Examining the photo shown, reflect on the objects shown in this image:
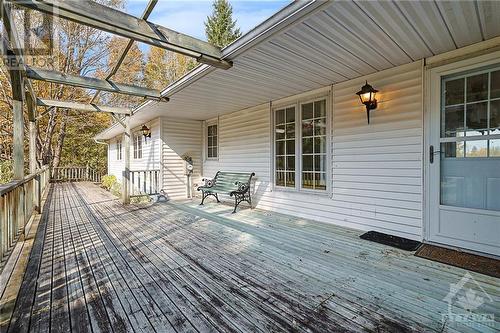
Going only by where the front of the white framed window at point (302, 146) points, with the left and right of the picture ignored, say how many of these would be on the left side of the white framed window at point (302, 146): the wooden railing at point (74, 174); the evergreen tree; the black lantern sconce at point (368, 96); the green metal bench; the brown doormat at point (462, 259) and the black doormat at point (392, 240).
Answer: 3

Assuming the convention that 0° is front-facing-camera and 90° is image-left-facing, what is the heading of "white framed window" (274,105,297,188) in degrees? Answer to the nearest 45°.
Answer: approximately 45°

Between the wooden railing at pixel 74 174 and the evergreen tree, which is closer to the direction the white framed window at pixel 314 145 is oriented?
the wooden railing

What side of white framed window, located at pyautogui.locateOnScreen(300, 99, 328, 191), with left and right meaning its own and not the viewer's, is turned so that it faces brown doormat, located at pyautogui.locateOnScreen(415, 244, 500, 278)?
left

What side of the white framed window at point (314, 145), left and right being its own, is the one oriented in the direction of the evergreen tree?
right

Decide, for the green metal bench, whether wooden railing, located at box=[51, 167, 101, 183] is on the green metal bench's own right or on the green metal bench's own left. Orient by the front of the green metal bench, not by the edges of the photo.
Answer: on the green metal bench's own right

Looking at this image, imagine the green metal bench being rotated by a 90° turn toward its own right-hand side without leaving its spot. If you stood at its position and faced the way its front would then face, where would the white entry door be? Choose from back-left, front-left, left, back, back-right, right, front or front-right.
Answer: back

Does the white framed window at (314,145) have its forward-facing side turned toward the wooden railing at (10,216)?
yes

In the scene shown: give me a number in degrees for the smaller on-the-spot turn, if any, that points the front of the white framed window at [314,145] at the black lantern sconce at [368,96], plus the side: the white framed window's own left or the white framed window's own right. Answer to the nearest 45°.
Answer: approximately 90° to the white framed window's own left
